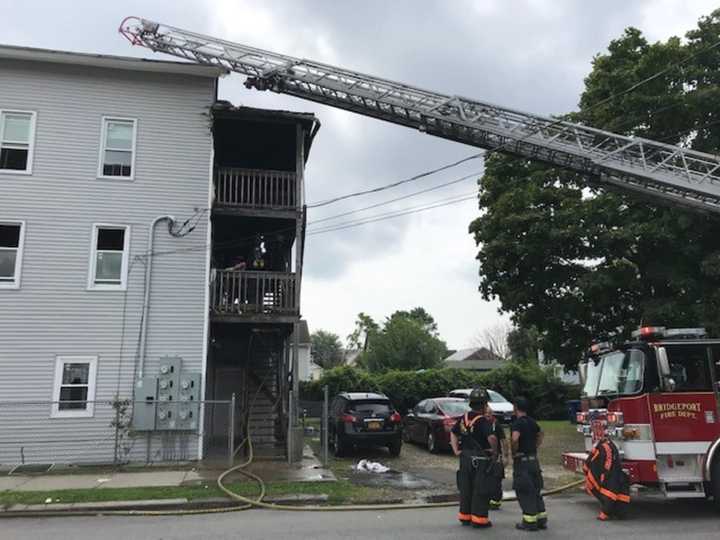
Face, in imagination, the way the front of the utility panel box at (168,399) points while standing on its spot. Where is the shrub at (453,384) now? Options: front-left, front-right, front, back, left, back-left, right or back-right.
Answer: back-left

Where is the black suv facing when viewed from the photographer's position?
facing away from the viewer

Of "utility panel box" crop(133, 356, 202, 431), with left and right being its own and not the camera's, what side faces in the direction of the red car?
left

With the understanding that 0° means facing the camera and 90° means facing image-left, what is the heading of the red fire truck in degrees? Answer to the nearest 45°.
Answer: approximately 45°

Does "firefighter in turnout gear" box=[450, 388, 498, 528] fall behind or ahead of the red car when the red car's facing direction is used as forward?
behind

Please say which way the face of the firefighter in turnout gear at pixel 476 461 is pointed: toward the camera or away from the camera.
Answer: away from the camera

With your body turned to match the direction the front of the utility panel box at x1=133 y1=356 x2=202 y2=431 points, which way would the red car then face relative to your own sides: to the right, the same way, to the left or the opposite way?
the opposite way

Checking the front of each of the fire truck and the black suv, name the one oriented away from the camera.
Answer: the black suv

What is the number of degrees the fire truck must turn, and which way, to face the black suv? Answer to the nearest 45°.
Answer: approximately 45° to its right

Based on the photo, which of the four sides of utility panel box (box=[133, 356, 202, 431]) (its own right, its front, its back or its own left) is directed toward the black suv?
left
